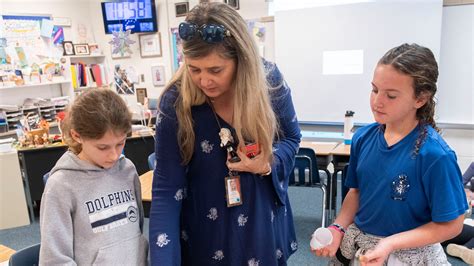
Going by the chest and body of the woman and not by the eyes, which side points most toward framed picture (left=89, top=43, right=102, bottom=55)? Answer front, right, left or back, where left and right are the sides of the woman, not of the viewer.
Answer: back

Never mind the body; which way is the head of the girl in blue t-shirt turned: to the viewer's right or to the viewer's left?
to the viewer's left

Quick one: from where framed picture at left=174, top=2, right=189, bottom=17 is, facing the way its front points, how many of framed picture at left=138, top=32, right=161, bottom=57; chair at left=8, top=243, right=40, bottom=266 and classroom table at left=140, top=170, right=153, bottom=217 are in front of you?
2

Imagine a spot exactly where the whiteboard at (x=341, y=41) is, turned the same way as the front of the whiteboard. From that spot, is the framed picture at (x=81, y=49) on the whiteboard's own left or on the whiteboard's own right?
on the whiteboard's own right

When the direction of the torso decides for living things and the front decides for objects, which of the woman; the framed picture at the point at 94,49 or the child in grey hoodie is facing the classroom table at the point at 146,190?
the framed picture

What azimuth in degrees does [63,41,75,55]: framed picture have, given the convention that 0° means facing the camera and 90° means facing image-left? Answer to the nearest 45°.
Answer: approximately 0°

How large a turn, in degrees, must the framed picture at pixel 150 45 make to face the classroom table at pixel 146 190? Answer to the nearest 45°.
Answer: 0° — it already faces it

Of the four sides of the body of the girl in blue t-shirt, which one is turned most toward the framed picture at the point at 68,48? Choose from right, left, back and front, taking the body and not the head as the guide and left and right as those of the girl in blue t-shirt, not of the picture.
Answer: right

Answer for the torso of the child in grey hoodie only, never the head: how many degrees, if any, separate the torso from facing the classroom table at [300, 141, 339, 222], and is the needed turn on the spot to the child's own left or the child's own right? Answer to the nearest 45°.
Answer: approximately 90° to the child's own left
